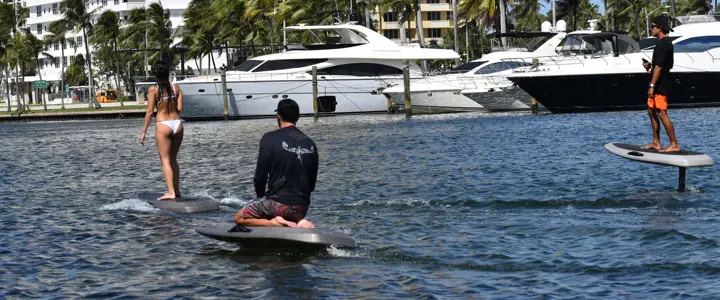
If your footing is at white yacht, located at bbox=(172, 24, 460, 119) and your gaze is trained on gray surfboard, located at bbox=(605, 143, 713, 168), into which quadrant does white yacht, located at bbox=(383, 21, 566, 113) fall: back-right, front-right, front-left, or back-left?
front-left

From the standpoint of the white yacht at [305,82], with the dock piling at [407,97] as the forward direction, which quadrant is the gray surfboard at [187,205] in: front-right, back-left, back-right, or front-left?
front-right

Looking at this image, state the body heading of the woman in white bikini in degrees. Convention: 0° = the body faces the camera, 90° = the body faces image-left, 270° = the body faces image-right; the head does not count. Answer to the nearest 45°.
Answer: approximately 135°

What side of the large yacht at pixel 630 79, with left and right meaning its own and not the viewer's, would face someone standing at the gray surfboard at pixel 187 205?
left

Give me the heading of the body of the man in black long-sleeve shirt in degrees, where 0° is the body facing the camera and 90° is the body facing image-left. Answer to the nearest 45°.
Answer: approximately 135°

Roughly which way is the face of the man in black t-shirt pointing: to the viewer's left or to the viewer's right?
to the viewer's left

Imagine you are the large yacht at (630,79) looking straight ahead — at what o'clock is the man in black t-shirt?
The man in black t-shirt is roughly at 9 o'clock from the large yacht.

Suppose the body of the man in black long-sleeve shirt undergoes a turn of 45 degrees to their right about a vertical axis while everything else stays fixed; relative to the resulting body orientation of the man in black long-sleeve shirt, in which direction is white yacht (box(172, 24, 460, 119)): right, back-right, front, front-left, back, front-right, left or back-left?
front

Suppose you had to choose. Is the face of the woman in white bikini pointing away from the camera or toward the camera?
away from the camera

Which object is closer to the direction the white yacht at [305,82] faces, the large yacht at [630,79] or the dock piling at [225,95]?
the dock piling

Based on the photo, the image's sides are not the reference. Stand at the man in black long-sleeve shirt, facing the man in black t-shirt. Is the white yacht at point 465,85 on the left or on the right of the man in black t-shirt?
left

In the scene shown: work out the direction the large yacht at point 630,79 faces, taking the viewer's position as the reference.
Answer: facing to the left of the viewer

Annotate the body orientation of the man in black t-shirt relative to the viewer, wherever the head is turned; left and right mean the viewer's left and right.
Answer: facing to the left of the viewer
